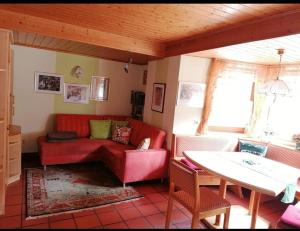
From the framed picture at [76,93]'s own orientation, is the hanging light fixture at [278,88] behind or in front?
in front

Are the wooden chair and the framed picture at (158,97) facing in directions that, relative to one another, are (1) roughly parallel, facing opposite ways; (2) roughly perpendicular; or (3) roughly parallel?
roughly parallel, facing opposite ways

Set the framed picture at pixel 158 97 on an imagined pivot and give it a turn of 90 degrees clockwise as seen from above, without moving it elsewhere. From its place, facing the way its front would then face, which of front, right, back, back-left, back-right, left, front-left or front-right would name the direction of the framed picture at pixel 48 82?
front-left

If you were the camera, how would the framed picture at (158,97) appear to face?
facing the viewer and to the left of the viewer

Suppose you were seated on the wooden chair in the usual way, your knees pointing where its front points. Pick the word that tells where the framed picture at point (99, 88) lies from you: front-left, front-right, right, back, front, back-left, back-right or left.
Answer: left

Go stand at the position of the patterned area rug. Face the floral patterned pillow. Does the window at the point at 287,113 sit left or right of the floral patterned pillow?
right

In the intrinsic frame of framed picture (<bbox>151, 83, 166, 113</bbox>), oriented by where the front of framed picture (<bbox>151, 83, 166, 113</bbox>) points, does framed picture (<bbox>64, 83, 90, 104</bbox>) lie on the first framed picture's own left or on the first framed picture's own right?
on the first framed picture's own right

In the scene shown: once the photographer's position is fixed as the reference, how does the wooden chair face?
facing away from the viewer and to the right of the viewer

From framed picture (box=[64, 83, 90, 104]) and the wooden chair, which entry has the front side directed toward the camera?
the framed picture

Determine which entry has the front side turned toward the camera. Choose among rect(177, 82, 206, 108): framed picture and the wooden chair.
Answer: the framed picture

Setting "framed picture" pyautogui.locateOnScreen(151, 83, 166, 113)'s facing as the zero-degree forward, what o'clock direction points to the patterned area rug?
The patterned area rug is roughly at 12 o'clock from the framed picture.

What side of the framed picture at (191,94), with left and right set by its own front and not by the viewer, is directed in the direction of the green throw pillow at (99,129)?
right

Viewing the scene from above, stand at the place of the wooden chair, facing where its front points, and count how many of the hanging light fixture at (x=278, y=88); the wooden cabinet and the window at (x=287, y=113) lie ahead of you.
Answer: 2

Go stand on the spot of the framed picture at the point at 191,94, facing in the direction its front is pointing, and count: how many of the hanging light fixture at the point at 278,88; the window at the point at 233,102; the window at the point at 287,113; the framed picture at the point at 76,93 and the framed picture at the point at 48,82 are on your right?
2

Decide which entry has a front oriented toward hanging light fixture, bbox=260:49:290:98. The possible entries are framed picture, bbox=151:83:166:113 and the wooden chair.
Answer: the wooden chair

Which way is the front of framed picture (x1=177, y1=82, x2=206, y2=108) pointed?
toward the camera

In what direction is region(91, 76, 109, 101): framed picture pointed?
toward the camera
